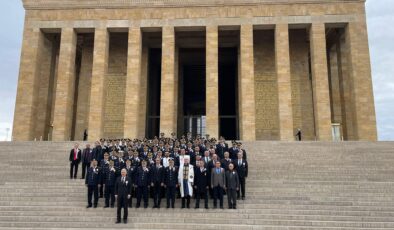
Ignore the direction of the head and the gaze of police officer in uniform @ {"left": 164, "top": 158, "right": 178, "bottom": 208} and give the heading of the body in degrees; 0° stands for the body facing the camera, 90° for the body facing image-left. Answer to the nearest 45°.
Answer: approximately 0°

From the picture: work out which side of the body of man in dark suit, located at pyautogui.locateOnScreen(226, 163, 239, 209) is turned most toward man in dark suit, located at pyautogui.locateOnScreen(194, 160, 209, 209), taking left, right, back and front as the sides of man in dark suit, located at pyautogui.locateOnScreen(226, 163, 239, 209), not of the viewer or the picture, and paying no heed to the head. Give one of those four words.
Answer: right

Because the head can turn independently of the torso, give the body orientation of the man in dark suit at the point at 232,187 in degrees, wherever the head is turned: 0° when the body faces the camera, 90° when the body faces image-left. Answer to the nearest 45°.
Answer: approximately 0°

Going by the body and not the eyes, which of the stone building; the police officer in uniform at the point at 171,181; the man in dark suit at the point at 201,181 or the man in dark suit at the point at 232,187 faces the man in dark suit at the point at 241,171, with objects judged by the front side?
the stone building

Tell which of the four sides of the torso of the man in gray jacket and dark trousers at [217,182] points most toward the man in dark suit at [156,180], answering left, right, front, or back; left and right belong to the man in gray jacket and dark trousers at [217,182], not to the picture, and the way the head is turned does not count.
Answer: right

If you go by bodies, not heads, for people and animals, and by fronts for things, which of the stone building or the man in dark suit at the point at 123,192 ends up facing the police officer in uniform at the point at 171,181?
the stone building

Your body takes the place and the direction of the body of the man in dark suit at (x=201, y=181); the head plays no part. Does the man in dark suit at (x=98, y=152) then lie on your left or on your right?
on your right

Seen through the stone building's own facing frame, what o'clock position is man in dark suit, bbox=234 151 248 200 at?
The man in dark suit is roughly at 12 o'clock from the stone building.

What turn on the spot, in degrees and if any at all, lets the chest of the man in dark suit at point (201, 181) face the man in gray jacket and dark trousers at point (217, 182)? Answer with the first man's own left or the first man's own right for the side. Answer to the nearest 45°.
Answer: approximately 90° to the first man's own left

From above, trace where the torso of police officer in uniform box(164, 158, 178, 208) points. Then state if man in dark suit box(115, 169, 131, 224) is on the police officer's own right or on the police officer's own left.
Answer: on the police officer's own right
